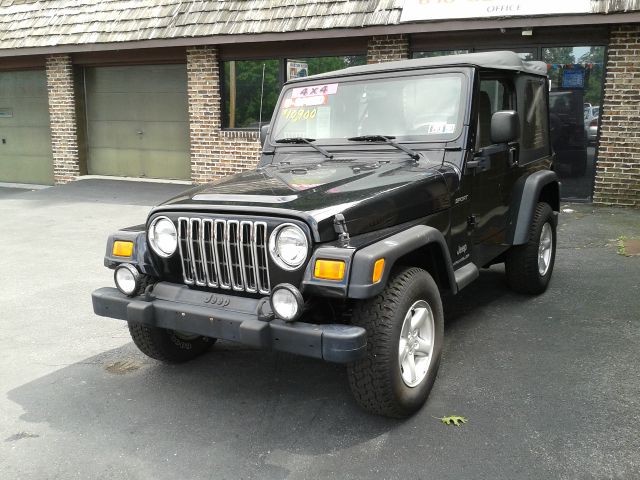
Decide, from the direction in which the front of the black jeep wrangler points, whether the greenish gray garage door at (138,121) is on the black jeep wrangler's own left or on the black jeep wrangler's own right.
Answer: on the black jeep wrangler's own right

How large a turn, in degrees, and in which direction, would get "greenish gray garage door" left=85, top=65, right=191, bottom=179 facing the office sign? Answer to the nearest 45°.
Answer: approximately 45° to its left

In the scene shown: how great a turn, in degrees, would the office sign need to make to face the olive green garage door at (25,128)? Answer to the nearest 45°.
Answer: approximately 90° to its right

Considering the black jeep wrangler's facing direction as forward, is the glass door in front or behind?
behind

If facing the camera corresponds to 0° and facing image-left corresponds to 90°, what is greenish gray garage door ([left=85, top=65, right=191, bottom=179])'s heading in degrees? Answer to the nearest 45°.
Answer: approximately 0°

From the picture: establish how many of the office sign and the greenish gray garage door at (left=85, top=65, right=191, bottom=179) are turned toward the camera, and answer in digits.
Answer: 2

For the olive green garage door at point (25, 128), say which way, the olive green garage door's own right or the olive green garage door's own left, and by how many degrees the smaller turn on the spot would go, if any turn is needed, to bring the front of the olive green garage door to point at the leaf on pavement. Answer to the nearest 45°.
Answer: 0° — it already faces it

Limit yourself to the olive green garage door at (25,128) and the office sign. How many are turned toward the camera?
2
